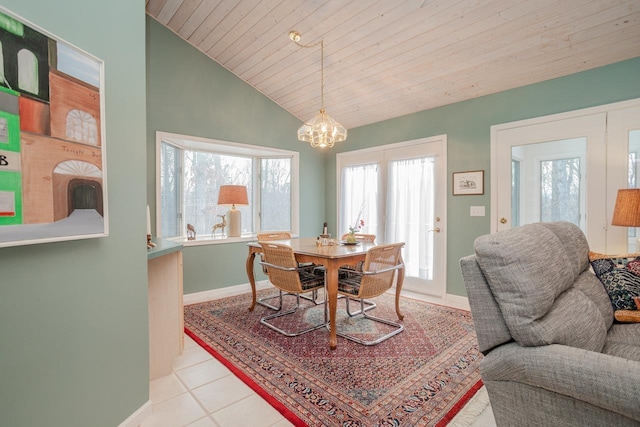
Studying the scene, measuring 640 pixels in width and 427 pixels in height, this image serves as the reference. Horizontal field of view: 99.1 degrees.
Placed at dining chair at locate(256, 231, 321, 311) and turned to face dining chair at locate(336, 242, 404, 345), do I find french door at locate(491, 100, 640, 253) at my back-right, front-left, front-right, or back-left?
front-left

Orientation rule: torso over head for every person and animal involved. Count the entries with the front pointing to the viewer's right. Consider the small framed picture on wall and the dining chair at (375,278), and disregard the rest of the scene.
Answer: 0

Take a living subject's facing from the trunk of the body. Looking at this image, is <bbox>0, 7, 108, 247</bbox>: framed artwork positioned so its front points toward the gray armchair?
yes

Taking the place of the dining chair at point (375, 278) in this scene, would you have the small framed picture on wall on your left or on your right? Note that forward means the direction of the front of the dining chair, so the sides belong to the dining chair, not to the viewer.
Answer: on your right

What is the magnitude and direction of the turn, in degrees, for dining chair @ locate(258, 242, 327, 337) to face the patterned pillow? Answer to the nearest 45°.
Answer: approximately 90° to its right

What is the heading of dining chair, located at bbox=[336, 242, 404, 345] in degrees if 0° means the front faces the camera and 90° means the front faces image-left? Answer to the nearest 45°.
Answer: approximately 135°

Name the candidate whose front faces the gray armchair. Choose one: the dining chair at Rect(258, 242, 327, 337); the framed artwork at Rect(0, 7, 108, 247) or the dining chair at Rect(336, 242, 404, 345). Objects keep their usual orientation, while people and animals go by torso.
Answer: the framed artwork

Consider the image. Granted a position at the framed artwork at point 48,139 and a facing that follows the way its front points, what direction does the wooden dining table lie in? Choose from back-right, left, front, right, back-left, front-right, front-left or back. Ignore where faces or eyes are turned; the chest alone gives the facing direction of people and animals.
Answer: front-left

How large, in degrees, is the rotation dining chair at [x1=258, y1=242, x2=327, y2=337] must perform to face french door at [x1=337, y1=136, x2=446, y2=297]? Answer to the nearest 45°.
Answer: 0° — it already faces it

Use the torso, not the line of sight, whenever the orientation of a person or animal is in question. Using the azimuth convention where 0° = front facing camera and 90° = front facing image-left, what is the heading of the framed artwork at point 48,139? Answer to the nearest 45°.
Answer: approximately 315°

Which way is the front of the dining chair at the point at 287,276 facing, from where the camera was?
facing away from the viewer and to the right of the viewer

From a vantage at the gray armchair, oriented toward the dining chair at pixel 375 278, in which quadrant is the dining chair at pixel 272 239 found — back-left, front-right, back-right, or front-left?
front-left

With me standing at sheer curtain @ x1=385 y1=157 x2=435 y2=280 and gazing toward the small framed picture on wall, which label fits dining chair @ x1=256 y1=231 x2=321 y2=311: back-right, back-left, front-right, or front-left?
back-right
